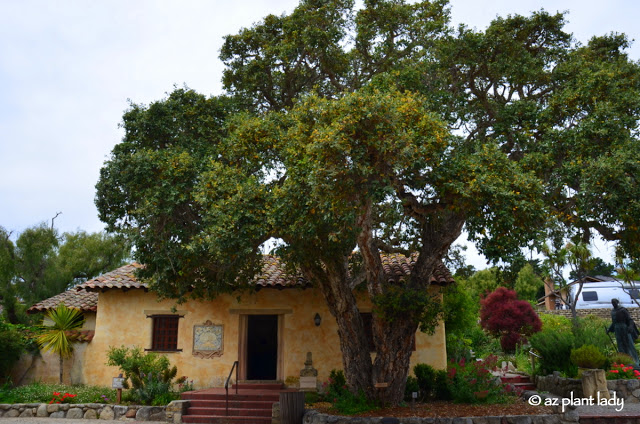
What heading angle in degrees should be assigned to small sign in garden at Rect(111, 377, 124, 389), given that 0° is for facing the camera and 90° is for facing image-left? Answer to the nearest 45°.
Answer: approximately 0°

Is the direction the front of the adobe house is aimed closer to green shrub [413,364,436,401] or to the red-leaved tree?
the green shrub

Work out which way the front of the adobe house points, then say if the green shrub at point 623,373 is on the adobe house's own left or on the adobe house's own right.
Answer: on the adobe house's own left

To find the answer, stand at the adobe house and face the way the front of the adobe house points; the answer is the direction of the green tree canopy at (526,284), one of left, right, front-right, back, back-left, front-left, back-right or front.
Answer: back-left

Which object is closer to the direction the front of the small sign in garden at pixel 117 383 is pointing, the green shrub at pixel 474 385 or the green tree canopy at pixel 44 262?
the green shrub

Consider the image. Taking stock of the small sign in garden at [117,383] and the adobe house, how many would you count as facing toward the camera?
2

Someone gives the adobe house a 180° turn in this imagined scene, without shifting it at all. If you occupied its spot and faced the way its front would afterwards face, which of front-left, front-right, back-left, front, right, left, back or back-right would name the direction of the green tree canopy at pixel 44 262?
front-left

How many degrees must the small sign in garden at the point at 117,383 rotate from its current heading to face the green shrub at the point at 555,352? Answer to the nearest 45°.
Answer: approximately 90° to its left

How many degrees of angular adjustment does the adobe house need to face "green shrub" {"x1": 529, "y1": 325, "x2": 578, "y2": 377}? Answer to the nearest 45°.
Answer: approximately 90° to its left
